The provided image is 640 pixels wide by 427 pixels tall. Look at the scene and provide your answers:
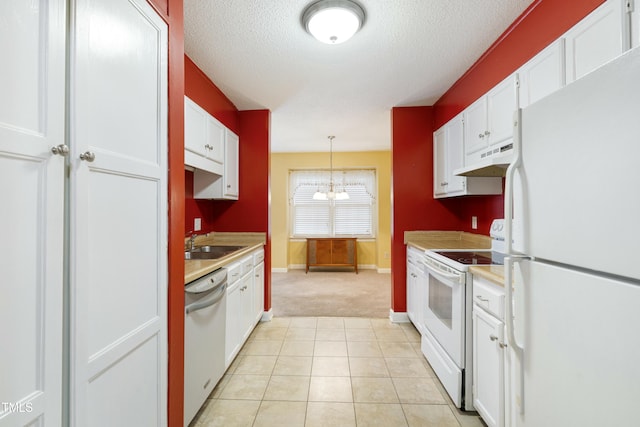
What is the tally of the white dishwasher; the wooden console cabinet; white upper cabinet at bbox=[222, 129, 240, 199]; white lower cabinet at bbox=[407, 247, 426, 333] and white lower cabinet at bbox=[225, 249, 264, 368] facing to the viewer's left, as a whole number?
1

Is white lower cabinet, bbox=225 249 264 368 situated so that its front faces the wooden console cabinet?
no

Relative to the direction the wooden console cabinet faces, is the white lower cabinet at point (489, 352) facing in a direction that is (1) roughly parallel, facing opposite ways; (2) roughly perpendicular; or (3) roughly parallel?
roughly perpendicular

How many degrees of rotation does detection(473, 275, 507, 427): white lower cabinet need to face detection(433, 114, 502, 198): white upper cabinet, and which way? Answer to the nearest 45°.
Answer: approximately 135° to its right

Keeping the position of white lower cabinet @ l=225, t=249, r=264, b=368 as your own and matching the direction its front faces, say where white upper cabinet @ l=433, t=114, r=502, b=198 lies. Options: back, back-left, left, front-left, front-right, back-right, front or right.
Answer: front

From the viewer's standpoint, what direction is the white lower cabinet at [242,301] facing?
to the viewer's right

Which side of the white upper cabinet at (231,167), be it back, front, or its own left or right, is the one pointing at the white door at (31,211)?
right

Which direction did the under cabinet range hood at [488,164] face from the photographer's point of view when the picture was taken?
facing the viewer and to the left of the viewer

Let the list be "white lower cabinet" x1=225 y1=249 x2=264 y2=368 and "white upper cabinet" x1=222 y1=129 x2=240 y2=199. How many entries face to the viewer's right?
2

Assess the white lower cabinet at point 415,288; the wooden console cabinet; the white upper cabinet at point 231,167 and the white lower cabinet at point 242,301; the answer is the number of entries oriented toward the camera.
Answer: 1

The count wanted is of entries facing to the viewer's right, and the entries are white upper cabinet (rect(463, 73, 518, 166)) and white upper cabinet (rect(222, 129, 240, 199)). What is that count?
1

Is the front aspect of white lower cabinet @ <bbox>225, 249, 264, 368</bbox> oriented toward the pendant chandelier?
no

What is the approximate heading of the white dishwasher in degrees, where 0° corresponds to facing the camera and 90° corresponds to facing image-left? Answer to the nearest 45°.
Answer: approximately 315°

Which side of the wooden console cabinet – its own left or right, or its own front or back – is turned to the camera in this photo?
front

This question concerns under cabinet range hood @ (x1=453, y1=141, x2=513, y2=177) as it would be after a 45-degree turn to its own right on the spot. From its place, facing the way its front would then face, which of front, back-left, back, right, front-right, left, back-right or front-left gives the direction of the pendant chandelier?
front-right

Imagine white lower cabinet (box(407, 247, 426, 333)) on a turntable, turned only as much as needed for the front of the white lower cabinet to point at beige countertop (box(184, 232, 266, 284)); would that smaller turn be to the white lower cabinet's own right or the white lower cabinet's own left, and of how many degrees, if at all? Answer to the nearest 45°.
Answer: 0° — it already faces it

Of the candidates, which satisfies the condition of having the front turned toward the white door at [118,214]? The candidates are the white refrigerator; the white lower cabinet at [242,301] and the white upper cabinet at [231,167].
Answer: the white refrigerator

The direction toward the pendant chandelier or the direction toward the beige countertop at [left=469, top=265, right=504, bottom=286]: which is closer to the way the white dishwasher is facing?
the beige countertop

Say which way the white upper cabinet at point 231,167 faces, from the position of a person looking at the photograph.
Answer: facing to the right of the viewer
